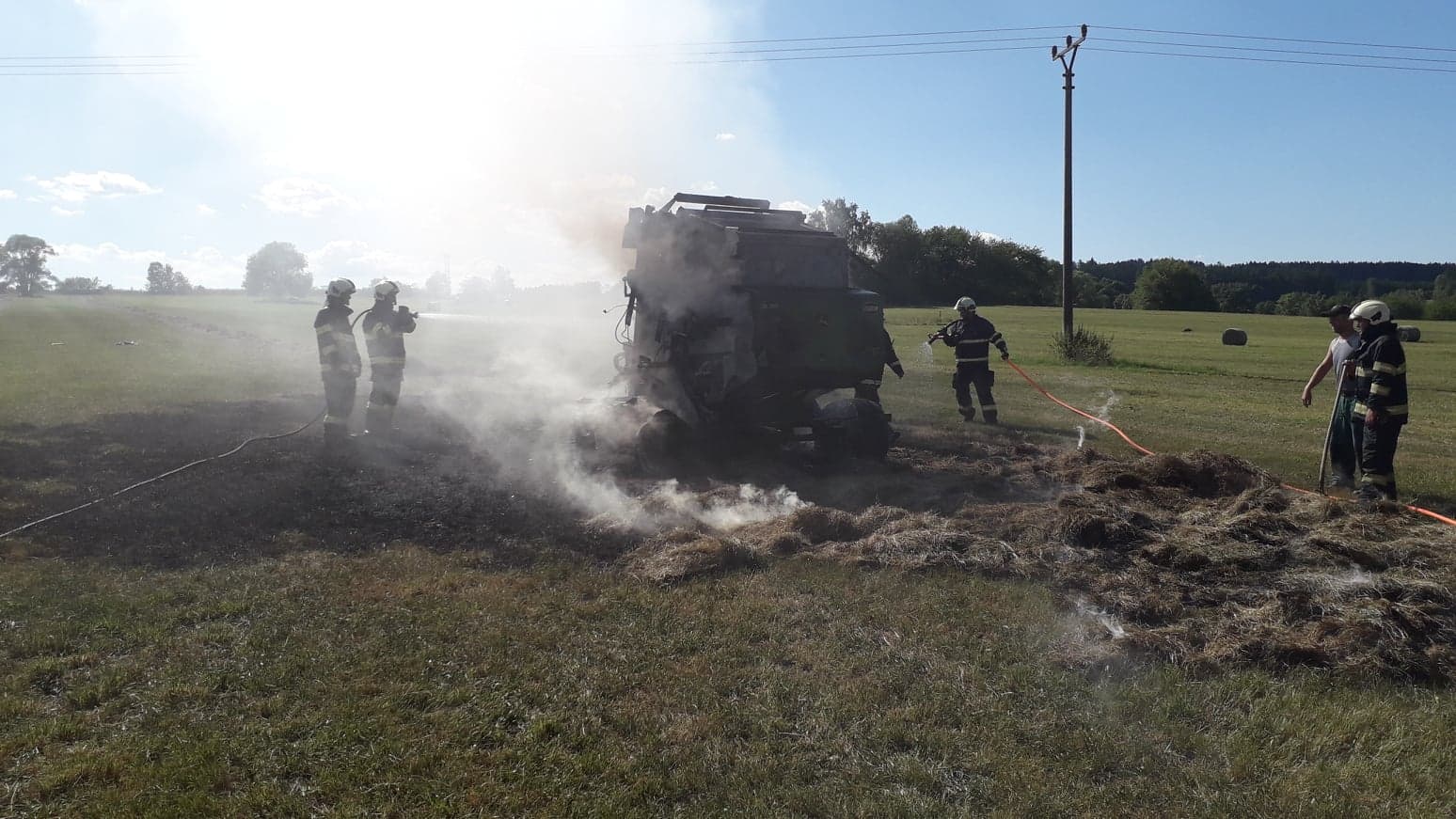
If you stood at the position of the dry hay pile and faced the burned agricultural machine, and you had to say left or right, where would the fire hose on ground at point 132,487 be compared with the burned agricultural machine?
left

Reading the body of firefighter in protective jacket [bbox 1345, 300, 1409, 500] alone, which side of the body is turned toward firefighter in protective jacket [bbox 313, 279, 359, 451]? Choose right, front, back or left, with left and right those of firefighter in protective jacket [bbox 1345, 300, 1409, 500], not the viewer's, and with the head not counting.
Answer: front

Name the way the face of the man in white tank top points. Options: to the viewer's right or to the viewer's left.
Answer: to the viewer's left

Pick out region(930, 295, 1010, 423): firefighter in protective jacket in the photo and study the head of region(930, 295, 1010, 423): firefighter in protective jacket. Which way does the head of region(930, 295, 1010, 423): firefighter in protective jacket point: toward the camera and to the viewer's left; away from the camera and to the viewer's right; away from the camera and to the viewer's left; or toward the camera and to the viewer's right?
toward the camera and to the viewer's left

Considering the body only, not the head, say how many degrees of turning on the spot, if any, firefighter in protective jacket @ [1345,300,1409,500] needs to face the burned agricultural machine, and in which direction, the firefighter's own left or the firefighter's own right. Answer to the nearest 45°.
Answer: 0° — they already face it

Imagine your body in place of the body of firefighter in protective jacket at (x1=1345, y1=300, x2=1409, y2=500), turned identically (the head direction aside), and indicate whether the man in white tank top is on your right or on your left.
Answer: on your right

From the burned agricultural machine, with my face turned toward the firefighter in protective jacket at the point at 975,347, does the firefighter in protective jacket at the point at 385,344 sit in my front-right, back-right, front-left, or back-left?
back-left

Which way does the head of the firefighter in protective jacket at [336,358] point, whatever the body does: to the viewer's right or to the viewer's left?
to the viewer's right

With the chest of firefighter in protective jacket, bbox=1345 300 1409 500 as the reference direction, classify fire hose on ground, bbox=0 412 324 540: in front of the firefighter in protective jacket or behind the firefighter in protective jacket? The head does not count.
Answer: in front

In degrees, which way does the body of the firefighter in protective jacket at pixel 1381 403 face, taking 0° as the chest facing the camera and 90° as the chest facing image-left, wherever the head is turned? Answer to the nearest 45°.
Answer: approximately 90°

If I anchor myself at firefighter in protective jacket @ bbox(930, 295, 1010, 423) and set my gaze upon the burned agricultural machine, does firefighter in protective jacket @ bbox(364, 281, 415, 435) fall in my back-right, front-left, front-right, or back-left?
front-right
